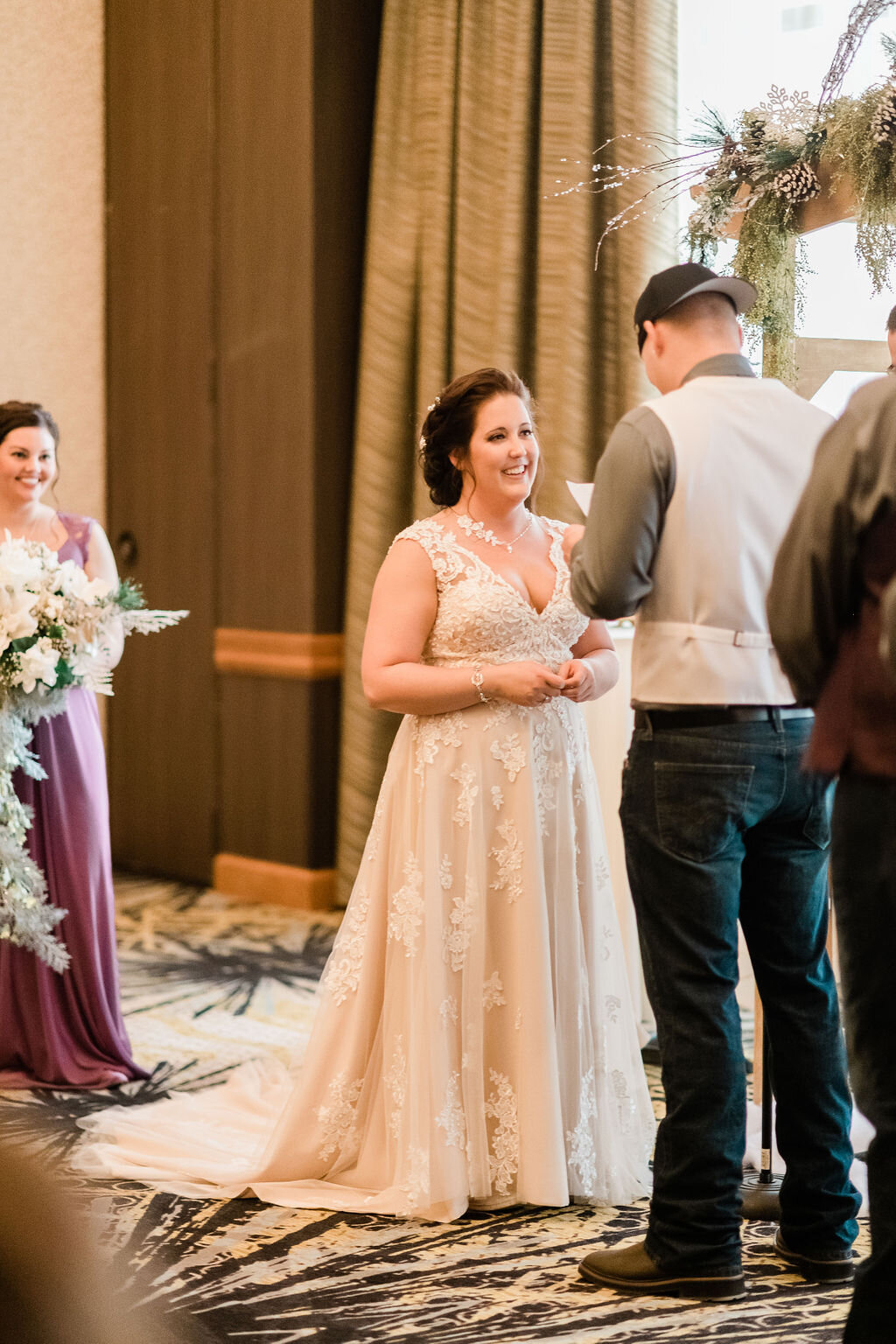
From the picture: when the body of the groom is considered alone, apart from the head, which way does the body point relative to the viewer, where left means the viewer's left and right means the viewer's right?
facing away from the viewer and to the left of the viewer

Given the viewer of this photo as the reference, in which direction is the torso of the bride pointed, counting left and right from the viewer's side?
facing the viewer and to the right of the viewer

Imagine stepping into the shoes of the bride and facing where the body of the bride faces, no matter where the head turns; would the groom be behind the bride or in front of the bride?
in front

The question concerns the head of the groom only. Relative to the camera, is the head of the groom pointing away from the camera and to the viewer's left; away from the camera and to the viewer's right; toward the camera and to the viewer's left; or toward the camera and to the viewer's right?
away from the camera and to the viewer's left

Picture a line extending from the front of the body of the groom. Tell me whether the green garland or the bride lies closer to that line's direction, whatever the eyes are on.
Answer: the bride

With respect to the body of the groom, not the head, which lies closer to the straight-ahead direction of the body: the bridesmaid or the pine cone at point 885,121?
the bridesmaid

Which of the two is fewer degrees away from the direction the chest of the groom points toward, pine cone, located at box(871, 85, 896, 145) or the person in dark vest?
the pine cone

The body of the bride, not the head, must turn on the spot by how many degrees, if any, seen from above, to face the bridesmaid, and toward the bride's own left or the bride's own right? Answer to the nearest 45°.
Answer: approximately 180°

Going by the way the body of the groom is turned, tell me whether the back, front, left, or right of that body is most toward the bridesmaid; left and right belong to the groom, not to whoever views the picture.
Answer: front

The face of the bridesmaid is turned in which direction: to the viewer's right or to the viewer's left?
to the viewer's right

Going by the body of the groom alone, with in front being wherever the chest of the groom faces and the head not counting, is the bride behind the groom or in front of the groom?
in front

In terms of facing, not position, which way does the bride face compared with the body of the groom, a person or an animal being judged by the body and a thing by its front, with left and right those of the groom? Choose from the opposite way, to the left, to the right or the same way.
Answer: the opposite way
